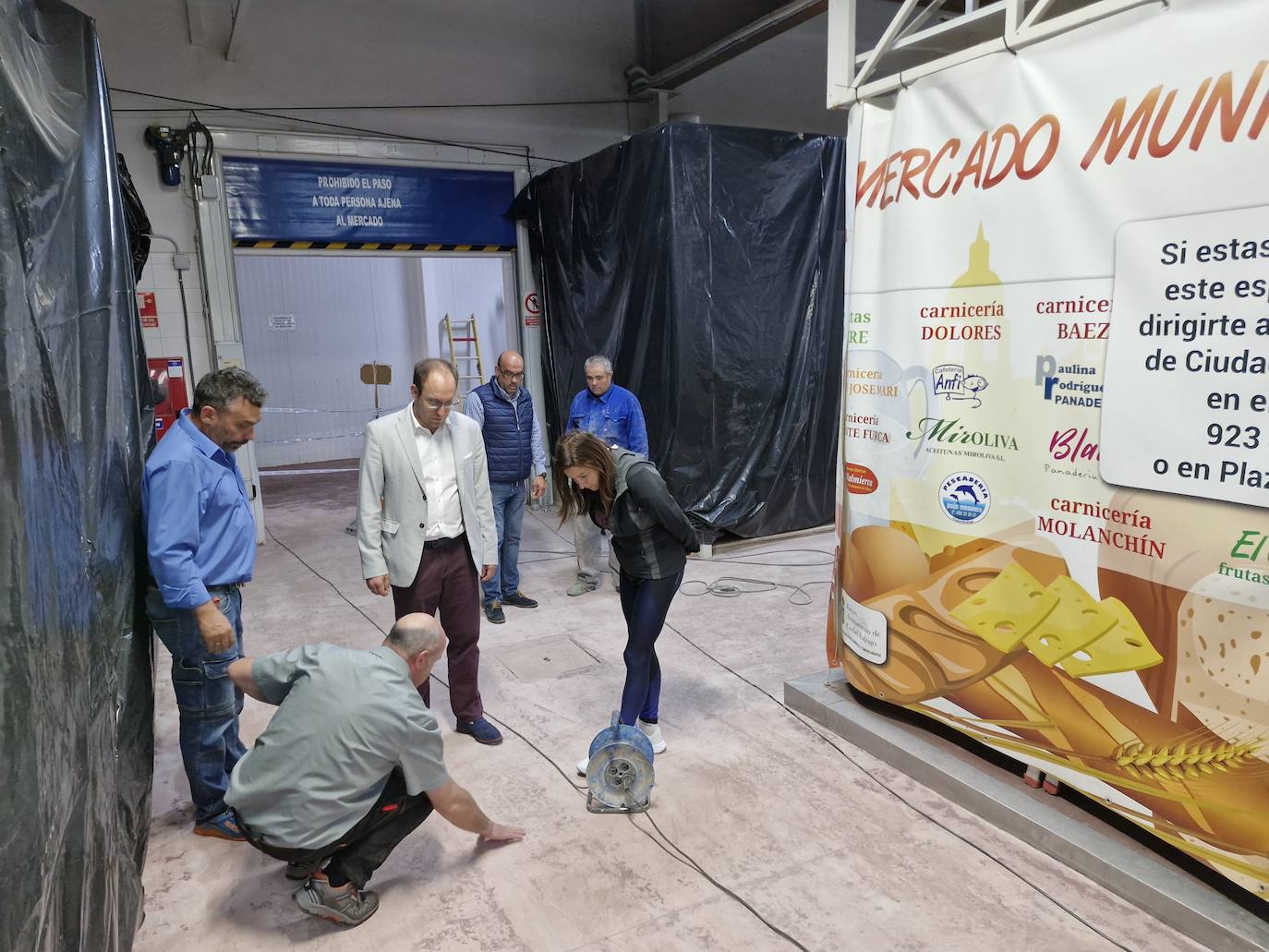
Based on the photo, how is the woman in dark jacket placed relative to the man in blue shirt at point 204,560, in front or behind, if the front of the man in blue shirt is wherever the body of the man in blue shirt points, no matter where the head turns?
in front

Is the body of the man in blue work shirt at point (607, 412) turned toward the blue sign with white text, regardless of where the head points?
no

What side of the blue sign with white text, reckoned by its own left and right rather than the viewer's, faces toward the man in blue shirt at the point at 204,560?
front

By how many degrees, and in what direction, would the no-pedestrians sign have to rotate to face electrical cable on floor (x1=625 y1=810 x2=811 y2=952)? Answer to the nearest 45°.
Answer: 0° — it already faces it

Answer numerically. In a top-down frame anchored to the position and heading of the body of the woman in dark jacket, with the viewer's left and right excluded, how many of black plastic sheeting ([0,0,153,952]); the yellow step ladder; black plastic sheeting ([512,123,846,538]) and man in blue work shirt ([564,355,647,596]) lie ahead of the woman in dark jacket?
1

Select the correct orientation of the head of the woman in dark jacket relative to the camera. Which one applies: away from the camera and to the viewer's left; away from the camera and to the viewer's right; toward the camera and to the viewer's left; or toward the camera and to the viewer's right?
toward the camera and to the viewer's left

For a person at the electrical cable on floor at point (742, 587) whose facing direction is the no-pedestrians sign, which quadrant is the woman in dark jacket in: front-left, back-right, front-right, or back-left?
back-left

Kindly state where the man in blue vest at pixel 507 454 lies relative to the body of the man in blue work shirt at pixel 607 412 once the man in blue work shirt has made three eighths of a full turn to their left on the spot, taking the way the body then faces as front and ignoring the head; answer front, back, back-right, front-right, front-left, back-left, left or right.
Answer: back

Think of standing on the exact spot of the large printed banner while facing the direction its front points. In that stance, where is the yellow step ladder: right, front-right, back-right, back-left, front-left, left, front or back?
right

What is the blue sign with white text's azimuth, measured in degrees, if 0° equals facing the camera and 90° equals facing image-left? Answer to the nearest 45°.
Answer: approximately 0°

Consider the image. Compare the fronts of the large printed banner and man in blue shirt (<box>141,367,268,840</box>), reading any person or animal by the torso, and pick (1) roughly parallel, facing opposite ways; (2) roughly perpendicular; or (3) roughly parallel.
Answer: roughly parallel, facing opposite ways

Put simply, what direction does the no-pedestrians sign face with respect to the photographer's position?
facing the viewer

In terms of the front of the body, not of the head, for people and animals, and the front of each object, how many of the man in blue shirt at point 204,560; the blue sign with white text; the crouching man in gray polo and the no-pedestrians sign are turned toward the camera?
2

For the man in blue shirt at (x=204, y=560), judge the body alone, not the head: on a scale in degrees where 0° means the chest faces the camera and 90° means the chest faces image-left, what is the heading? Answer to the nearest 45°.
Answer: approximately 270°

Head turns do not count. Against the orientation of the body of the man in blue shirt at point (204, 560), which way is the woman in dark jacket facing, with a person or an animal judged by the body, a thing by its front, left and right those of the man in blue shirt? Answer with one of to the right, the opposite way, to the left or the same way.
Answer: the opposite way
